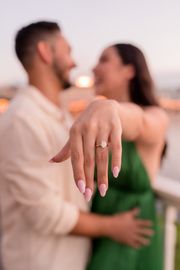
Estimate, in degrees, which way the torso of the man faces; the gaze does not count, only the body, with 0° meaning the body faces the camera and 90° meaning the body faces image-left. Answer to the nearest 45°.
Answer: approximately 270°

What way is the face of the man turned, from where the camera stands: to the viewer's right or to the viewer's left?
to the viewer's right
